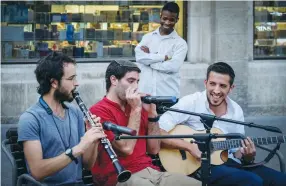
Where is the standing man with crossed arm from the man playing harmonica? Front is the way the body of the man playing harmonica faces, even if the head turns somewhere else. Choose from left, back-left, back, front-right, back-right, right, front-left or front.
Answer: back-left

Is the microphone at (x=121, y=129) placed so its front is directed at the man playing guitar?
no

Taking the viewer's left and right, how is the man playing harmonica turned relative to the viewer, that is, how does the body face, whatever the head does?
facing the viewer and to the right of the viewer

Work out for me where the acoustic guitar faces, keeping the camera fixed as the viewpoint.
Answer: facing the viewer

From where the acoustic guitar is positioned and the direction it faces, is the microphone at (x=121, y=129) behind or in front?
in front

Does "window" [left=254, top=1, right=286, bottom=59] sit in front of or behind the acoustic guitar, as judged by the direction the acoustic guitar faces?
behind

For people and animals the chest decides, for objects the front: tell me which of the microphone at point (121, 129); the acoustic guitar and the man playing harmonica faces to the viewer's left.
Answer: the microphone

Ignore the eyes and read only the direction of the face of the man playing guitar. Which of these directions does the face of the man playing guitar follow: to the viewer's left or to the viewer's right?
to the viewer's left

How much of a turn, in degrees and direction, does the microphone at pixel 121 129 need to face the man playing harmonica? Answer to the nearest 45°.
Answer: approximately 90° to its right

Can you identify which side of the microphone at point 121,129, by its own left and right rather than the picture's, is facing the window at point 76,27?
right

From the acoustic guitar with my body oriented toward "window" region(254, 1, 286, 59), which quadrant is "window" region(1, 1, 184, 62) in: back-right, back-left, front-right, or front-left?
front-left

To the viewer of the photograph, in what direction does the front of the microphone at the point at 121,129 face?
facing to the left of the viewer

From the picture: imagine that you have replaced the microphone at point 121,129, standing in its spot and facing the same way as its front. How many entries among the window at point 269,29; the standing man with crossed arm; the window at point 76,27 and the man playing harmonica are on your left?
0

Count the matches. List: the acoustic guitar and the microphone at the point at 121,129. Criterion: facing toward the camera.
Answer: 1

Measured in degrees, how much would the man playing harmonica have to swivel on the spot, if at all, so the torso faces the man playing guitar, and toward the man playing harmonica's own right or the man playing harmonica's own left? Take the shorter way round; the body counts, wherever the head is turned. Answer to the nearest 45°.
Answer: approximately 90° to the man playing harmonica's own left

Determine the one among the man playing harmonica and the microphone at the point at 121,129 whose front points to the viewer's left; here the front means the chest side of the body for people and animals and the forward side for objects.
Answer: the microphone
